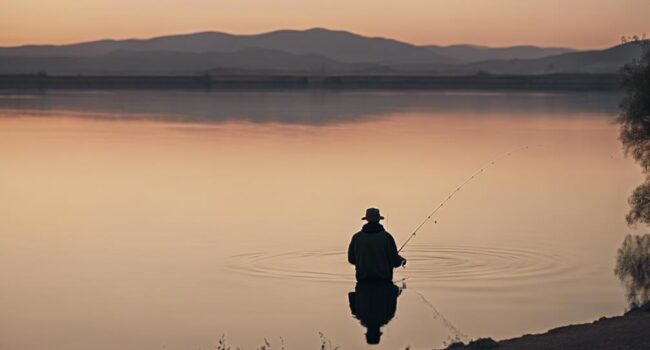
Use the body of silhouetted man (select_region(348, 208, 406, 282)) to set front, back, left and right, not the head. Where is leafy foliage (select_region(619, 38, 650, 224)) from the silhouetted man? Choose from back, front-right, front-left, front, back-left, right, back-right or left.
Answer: front-right

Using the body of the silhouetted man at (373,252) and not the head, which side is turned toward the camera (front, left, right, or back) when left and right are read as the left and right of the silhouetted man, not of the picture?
back
